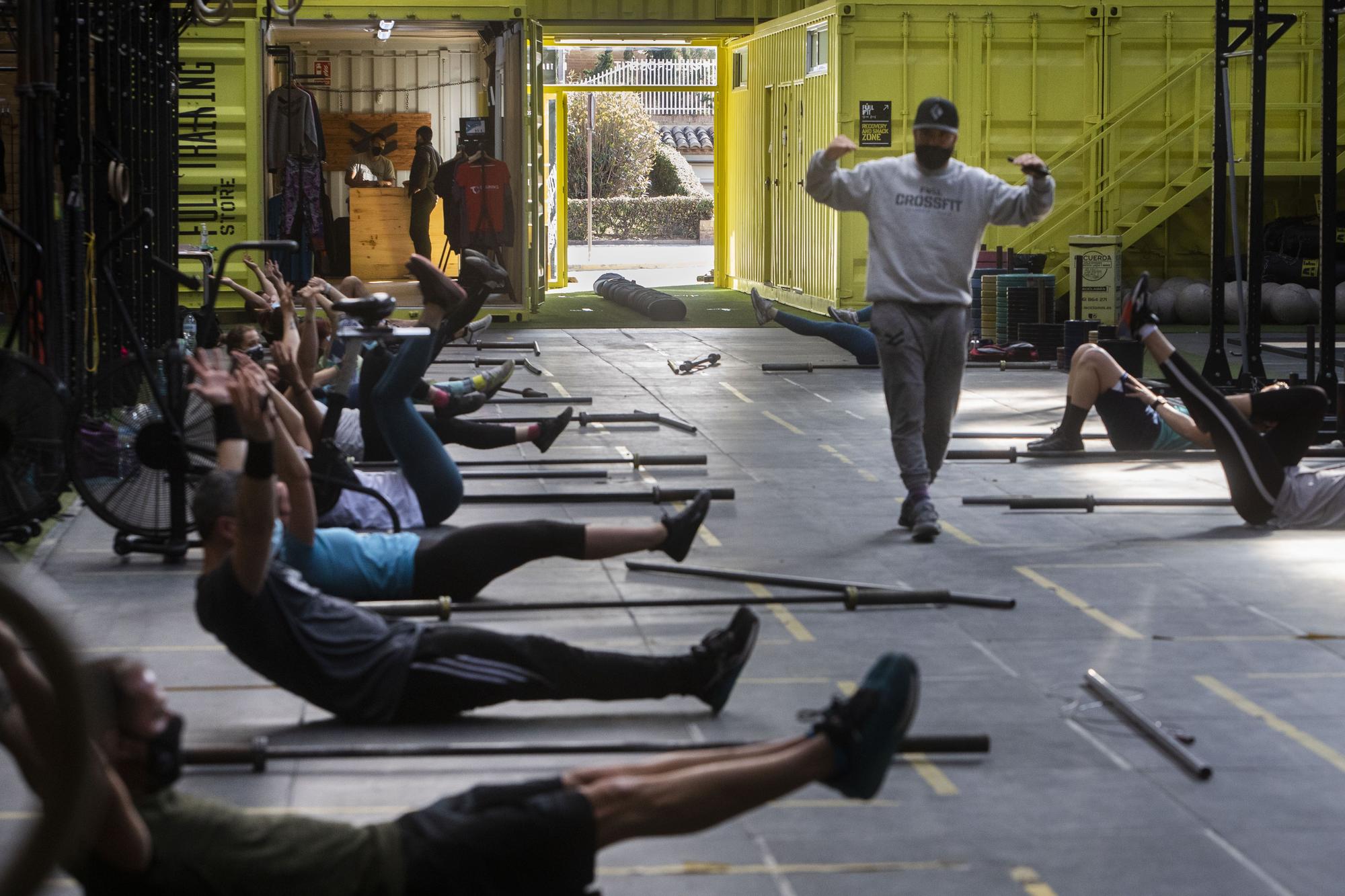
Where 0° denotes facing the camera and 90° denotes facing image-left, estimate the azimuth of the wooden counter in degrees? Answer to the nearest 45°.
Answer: approximately 0°

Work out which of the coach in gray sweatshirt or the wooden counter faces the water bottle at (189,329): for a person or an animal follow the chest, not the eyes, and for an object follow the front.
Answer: the wooden counter

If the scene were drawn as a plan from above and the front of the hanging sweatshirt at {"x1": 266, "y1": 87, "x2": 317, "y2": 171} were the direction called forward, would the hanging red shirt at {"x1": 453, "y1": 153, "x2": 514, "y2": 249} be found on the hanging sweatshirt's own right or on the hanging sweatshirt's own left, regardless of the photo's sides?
on the hanging sweatshirt's own left

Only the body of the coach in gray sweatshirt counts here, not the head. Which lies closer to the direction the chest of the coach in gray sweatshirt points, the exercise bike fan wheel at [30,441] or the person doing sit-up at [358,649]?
the person doing sit-up

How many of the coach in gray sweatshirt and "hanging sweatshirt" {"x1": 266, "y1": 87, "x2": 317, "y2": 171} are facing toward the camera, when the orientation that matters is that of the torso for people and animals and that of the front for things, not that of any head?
2
